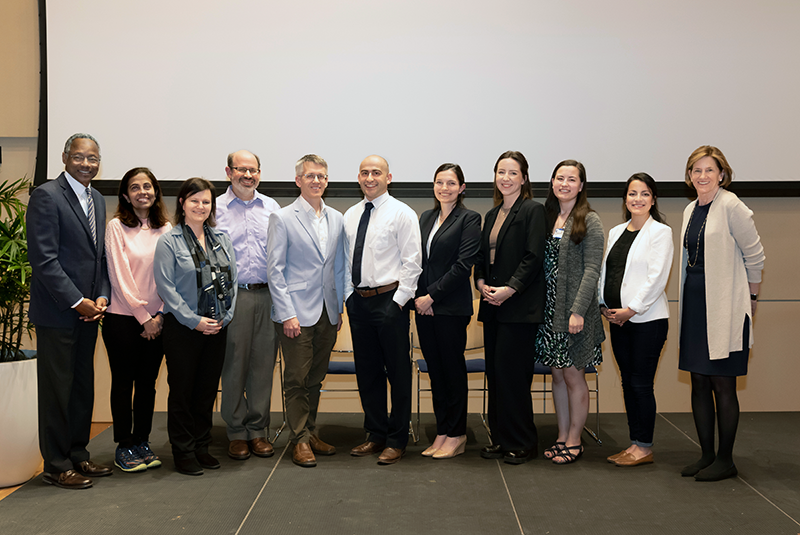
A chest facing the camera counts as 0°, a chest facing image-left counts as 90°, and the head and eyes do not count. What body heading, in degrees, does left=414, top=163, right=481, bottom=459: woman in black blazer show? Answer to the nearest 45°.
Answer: approximately 45°

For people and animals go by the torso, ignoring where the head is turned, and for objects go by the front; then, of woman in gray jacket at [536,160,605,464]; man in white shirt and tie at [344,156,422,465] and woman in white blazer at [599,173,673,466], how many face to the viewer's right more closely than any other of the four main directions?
0

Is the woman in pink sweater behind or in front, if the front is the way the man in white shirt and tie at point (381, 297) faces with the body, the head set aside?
in front

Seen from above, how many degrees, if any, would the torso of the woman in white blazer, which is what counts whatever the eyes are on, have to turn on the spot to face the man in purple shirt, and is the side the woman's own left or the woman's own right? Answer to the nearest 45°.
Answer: approximately 45° to the woman's own right

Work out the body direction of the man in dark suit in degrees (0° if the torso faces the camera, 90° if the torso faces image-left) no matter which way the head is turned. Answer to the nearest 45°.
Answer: approximately 315°

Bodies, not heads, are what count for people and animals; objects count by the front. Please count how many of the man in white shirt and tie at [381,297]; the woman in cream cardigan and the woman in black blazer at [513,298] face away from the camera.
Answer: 0

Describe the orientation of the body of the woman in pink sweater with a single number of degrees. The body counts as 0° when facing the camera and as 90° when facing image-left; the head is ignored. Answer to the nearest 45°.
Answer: approximately 315°

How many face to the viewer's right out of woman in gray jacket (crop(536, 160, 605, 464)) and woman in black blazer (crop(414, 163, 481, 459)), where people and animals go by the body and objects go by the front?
0

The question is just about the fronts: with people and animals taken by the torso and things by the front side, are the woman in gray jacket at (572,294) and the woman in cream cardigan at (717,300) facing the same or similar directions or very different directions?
same or similar directions

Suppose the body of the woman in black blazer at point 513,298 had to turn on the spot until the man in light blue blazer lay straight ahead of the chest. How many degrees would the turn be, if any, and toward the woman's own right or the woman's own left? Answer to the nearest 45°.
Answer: approximately 45° to the woman's own right

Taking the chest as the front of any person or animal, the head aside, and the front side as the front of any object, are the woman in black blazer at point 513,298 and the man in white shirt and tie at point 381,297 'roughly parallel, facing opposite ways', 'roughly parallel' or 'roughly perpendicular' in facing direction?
roughly parallel

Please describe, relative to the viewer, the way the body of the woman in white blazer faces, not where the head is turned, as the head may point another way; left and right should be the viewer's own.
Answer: facing the viewer and to the left of the viewer

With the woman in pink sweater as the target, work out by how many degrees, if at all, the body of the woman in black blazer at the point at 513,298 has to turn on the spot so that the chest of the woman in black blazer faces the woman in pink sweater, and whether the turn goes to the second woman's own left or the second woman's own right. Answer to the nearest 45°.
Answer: approximately 45° to the second woman's own right

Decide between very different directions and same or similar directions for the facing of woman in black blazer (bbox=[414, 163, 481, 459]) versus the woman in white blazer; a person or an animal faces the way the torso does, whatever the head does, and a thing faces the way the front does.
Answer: same or similar directions

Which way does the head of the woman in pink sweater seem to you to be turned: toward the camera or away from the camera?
toward the camera
